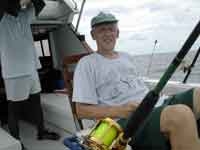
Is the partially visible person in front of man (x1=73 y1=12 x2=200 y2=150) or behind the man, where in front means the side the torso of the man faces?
behind

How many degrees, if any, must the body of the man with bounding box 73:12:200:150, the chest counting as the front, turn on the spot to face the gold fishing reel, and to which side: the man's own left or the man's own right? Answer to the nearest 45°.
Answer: approximately 45° to the man's own right

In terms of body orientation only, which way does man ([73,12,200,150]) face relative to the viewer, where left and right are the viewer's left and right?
facing the viewer and to the right of the viewer

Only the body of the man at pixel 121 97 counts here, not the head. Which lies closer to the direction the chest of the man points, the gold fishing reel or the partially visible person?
the gold fishing reel
